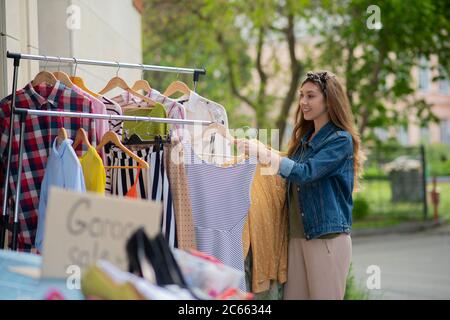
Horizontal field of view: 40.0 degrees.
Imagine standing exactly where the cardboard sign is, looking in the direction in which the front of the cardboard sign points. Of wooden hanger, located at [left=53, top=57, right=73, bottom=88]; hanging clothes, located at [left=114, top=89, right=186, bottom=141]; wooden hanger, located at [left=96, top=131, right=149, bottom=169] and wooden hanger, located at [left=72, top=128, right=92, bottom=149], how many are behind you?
4

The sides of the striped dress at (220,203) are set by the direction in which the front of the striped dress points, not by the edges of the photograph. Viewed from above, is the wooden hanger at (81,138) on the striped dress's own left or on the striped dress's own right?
on the striped dress's own right

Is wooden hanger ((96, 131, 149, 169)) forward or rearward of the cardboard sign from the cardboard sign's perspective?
rearward

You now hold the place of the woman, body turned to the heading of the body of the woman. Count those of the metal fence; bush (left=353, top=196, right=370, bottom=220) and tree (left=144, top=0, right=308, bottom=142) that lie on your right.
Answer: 3

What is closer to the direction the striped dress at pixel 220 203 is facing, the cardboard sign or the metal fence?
the cardboard sign

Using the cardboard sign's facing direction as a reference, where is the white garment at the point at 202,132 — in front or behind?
behind

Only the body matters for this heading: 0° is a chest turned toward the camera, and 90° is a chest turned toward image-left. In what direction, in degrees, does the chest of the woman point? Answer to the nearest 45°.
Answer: approximately 90°

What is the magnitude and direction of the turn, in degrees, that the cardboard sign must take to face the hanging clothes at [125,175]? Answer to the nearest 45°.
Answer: approximately 180°

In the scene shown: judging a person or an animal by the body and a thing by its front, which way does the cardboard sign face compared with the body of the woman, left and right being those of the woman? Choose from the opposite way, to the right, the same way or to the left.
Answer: to the left
